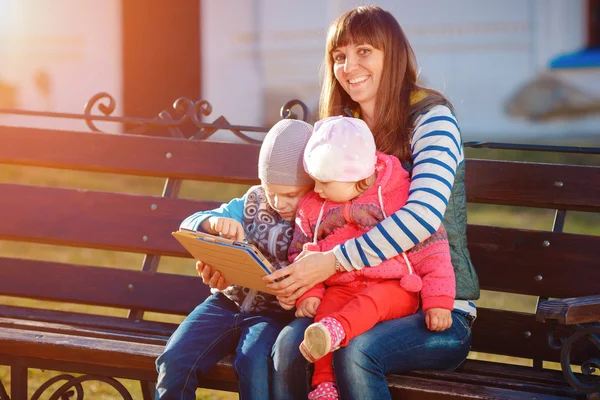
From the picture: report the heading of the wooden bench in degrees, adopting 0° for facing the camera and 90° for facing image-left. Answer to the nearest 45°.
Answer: approximately 45°
